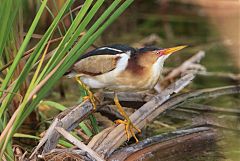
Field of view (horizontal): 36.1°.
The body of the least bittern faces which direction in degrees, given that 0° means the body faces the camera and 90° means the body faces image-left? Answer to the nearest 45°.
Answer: approximately 270°
